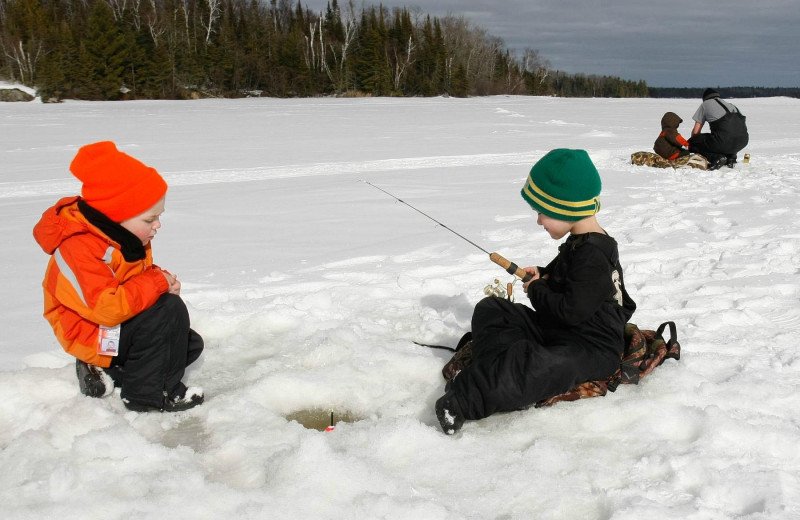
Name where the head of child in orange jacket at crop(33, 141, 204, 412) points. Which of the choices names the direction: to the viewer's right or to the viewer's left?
to the viewer's right

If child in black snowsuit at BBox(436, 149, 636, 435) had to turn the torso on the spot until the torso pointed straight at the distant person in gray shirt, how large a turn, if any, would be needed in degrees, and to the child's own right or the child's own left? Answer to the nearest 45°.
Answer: approximately 90° to the child's own right

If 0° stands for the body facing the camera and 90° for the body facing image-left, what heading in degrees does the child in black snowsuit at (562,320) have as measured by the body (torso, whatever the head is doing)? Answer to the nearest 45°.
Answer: approximately 90°

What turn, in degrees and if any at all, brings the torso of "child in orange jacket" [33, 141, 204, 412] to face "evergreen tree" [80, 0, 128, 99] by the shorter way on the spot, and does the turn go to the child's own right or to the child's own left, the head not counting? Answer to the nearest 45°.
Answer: approximately 90° to the child's own left

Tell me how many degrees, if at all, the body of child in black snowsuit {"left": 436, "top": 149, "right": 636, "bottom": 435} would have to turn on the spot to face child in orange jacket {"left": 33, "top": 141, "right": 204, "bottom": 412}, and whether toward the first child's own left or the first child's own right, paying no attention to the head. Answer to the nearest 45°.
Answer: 0° — they already face them

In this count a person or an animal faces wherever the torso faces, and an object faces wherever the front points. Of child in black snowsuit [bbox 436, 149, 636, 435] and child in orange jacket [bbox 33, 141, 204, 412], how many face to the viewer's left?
1

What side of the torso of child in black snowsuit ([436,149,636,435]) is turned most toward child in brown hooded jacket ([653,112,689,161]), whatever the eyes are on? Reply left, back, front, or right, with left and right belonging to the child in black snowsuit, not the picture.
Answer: right

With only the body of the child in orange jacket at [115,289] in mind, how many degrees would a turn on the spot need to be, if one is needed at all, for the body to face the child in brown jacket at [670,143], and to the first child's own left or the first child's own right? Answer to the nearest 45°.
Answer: approximately 45° to the first child's own left

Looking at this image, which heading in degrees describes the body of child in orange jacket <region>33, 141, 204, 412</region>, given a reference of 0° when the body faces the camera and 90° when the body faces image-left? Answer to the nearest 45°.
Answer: approximately 270°

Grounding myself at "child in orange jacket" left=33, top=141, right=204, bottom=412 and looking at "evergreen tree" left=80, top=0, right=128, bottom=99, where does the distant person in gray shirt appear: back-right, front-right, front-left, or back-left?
front-right

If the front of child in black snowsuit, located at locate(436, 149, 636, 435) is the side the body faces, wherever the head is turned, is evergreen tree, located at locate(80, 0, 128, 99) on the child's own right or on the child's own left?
on the child's own right

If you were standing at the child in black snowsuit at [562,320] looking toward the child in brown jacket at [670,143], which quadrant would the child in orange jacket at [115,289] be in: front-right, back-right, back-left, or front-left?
back-left

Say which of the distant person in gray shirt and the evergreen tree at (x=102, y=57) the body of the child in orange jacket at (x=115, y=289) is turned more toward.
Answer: the distant person in gray shirt
